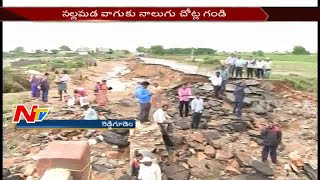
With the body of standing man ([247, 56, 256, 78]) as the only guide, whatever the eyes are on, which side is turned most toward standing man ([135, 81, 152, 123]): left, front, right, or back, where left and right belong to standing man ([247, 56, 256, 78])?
front

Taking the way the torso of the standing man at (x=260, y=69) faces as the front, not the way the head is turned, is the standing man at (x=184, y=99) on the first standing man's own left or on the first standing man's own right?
on the first standing man's own right

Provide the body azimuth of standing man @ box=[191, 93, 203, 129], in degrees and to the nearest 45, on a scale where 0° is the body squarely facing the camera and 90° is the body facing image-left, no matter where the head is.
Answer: approximately 0°

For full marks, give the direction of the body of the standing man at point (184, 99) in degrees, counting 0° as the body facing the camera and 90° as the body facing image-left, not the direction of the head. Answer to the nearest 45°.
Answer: approximately 0°

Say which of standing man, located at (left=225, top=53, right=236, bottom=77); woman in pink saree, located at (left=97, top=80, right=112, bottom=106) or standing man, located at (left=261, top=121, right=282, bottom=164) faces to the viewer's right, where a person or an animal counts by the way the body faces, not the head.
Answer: the woman in pink saree
